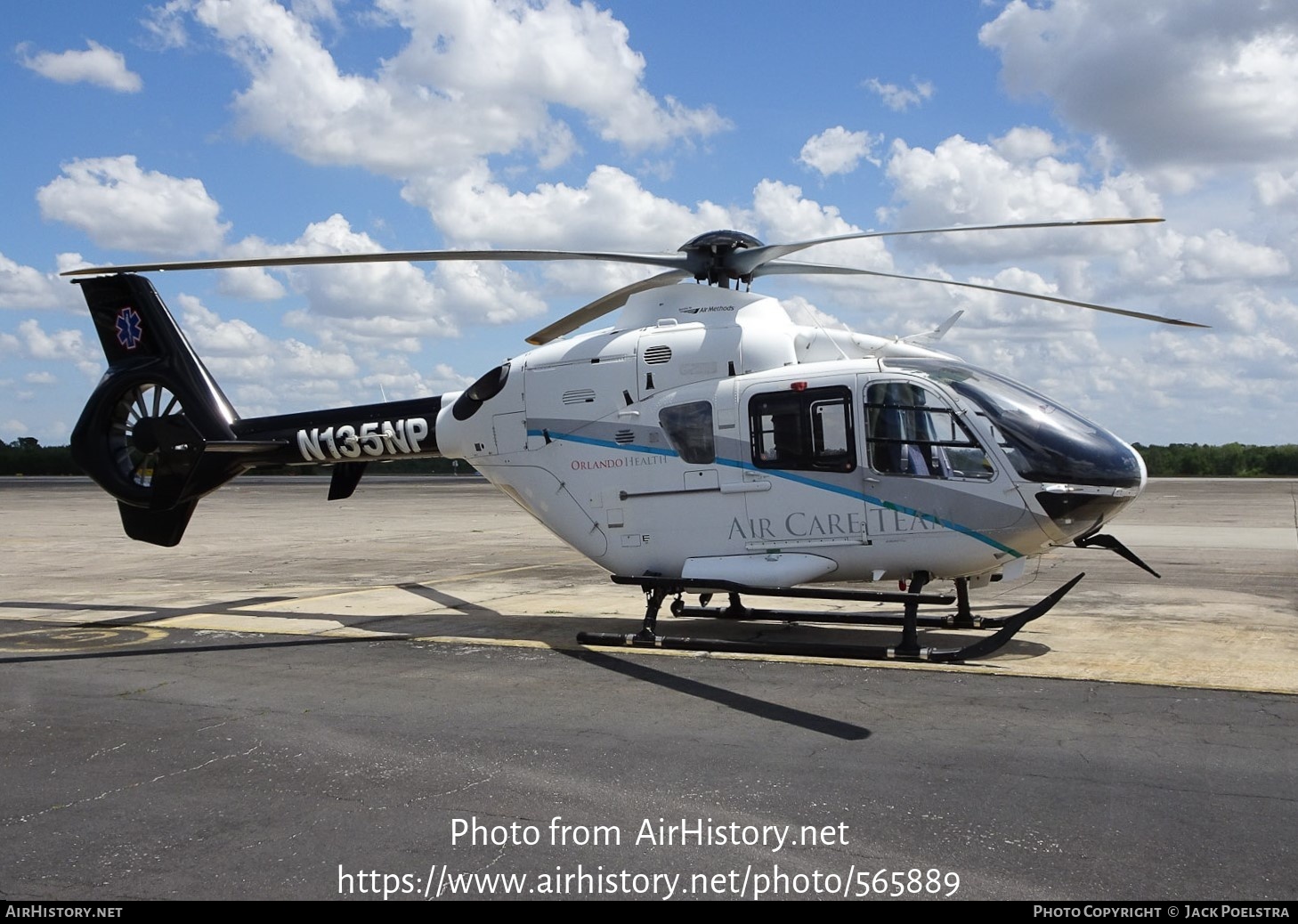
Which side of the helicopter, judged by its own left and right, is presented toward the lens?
right
